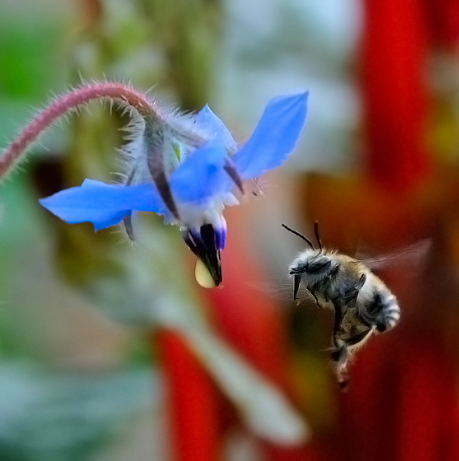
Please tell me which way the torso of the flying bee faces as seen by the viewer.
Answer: to the viewer's left
